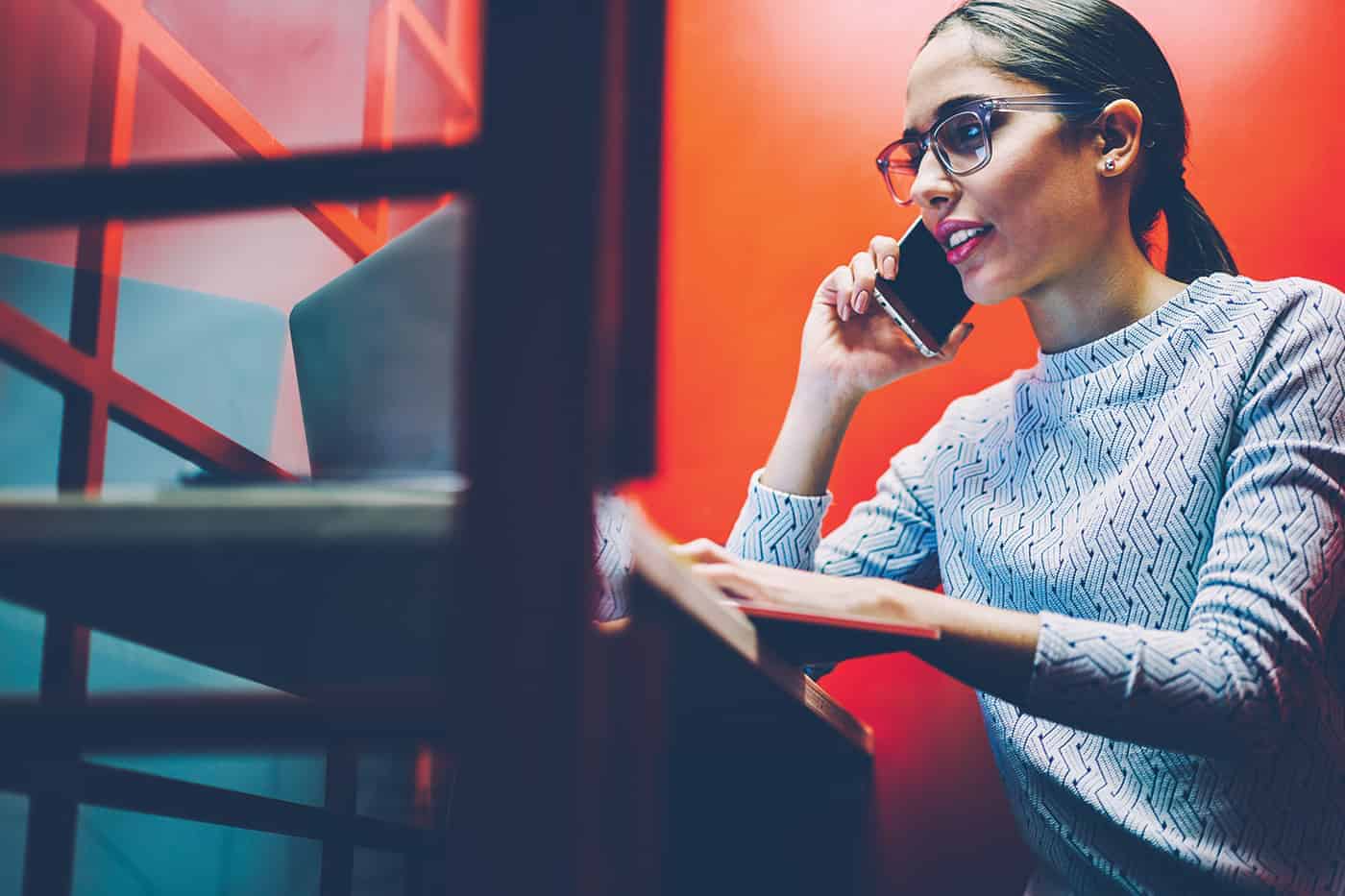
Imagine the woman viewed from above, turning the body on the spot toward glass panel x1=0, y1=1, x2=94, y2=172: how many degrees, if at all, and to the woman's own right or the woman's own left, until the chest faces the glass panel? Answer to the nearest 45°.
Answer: approximately 45° to the woman's own right

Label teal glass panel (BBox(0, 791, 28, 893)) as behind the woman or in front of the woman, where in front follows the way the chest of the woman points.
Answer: in front

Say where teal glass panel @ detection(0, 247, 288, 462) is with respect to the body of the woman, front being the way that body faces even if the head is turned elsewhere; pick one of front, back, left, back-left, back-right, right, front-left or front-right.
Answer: front-right

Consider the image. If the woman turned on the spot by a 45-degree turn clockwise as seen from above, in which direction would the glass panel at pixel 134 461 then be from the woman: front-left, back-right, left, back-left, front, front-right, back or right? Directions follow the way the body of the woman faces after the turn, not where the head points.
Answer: front

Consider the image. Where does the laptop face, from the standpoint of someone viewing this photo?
facing away from the viewer and to the right of the viewer

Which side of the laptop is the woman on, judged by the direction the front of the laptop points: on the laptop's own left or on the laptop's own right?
on the laptop's own right

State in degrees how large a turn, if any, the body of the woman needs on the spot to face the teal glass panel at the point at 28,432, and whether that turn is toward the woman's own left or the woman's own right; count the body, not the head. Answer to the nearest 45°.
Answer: approximately 45° to the woman's own right
